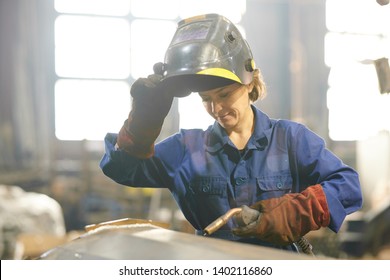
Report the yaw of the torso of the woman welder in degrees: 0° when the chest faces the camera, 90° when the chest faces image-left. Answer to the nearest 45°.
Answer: approximately 0°
